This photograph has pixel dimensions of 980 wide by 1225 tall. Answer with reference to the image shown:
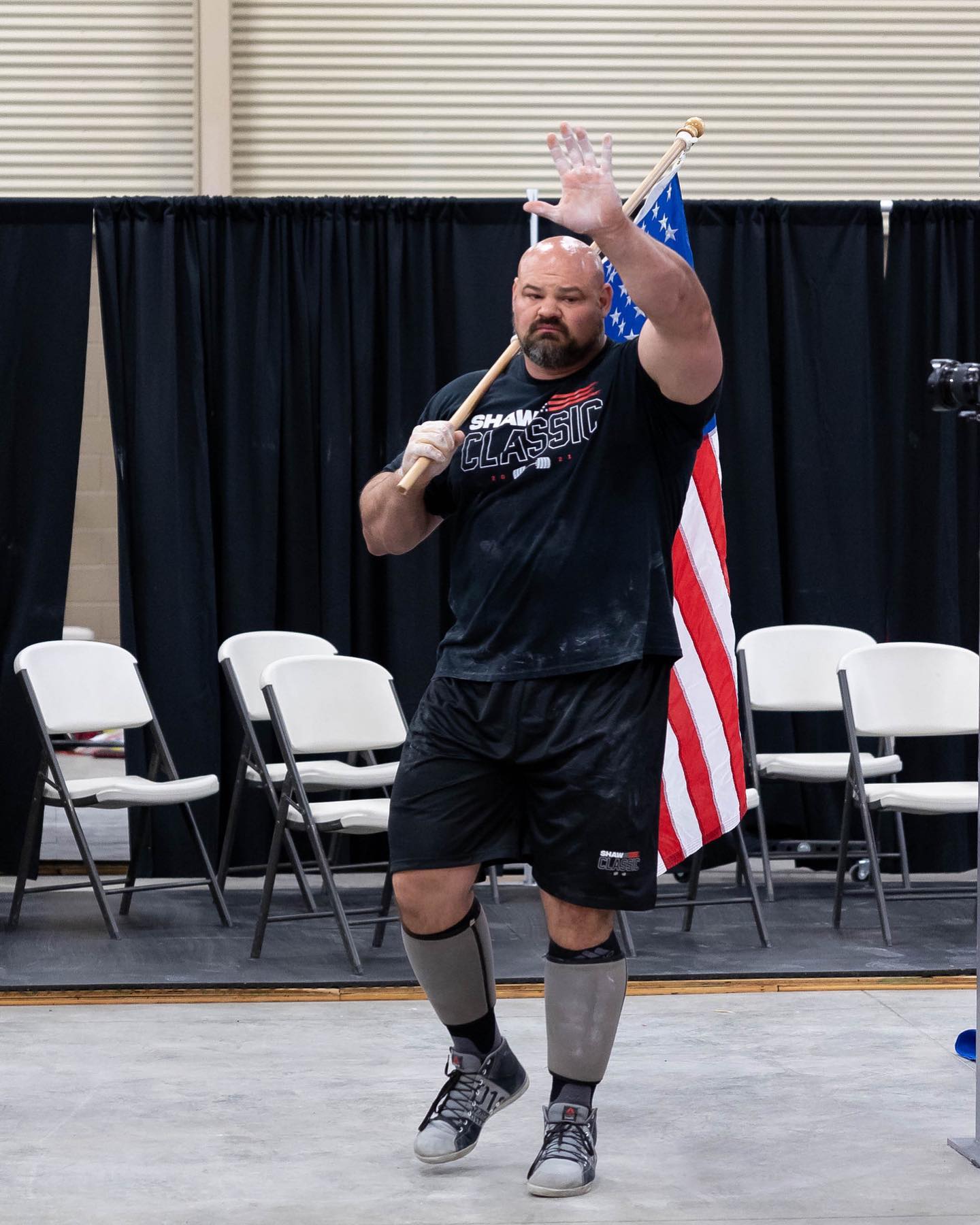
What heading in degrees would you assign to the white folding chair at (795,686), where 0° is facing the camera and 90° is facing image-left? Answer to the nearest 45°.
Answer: approximately 315°

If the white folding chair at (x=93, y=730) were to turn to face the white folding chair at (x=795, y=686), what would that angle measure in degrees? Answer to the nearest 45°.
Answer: approximately 45° to its left

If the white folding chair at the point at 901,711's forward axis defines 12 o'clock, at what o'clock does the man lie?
The man is roughly at 2 o'clock from the white folding chair.

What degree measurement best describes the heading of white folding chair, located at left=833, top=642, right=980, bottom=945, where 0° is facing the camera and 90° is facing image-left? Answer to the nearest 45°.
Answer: approximately 315°

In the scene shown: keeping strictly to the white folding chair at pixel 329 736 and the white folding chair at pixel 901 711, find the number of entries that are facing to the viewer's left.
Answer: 0

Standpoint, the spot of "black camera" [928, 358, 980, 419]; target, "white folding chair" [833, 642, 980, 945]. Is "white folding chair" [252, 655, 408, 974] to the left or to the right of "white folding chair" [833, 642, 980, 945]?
left

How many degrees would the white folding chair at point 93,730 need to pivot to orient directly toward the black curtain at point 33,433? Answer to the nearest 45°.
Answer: approximately 135° to its left

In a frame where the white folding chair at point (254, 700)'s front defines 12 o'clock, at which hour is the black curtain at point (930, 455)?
The black curtain is roughly at 10 o'clock from the white folding chair.

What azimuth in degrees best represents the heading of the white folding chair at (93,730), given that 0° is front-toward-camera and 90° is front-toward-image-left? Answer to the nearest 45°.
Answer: approximately 315°

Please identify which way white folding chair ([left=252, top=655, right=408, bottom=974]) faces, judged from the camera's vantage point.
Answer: facing the viewer and to the right of the viewer

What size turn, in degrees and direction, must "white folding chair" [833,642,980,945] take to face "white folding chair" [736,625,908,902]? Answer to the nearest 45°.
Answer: approximately 180°

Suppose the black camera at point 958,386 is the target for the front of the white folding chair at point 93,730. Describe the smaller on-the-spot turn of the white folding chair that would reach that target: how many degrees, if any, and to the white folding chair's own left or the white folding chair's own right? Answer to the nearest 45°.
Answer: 0° — it already faces it

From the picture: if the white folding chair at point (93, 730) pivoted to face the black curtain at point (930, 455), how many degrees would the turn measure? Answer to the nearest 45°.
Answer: approximately 45° to its left

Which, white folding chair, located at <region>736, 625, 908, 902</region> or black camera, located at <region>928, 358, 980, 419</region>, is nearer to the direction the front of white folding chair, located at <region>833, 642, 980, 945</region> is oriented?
the black camera
